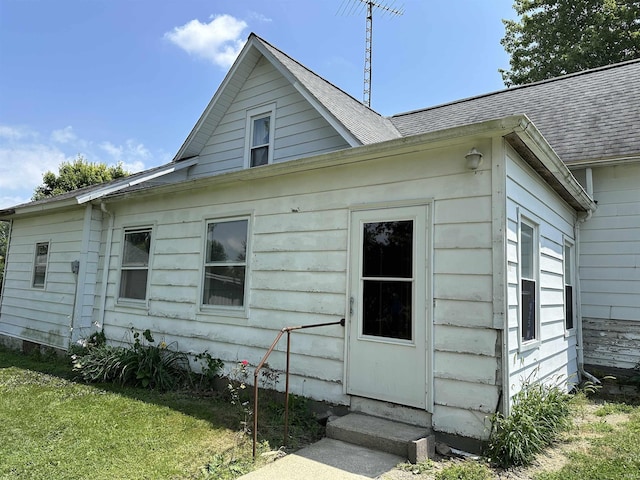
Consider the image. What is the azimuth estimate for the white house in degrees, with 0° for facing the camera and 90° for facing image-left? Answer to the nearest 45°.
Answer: approximately 45°

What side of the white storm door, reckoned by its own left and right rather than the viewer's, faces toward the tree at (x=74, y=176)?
right

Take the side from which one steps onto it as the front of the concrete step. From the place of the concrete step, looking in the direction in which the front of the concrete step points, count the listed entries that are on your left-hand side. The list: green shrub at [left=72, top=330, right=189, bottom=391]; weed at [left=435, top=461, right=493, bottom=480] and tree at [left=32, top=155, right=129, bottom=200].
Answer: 1

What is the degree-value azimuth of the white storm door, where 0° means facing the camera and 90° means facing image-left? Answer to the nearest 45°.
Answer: approximately 45°

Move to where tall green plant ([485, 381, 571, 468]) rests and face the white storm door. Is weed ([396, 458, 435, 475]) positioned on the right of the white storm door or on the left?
left

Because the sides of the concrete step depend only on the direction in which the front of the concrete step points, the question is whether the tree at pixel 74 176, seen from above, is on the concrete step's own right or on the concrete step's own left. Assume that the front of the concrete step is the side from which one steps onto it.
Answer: on the concrete step's own right

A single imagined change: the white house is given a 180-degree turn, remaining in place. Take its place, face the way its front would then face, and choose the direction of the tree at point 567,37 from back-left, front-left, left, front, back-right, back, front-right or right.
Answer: front

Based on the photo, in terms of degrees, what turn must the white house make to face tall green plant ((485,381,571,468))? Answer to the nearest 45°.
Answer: approximately 90° to its left
